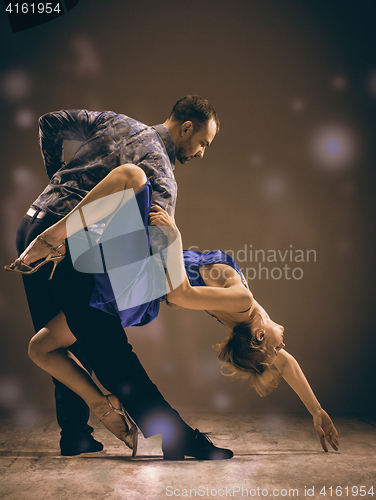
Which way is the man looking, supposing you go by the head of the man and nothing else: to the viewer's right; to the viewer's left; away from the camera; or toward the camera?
to the viewer's right

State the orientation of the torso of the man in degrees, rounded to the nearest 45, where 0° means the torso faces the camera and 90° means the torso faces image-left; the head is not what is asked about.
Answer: approximately 270°
